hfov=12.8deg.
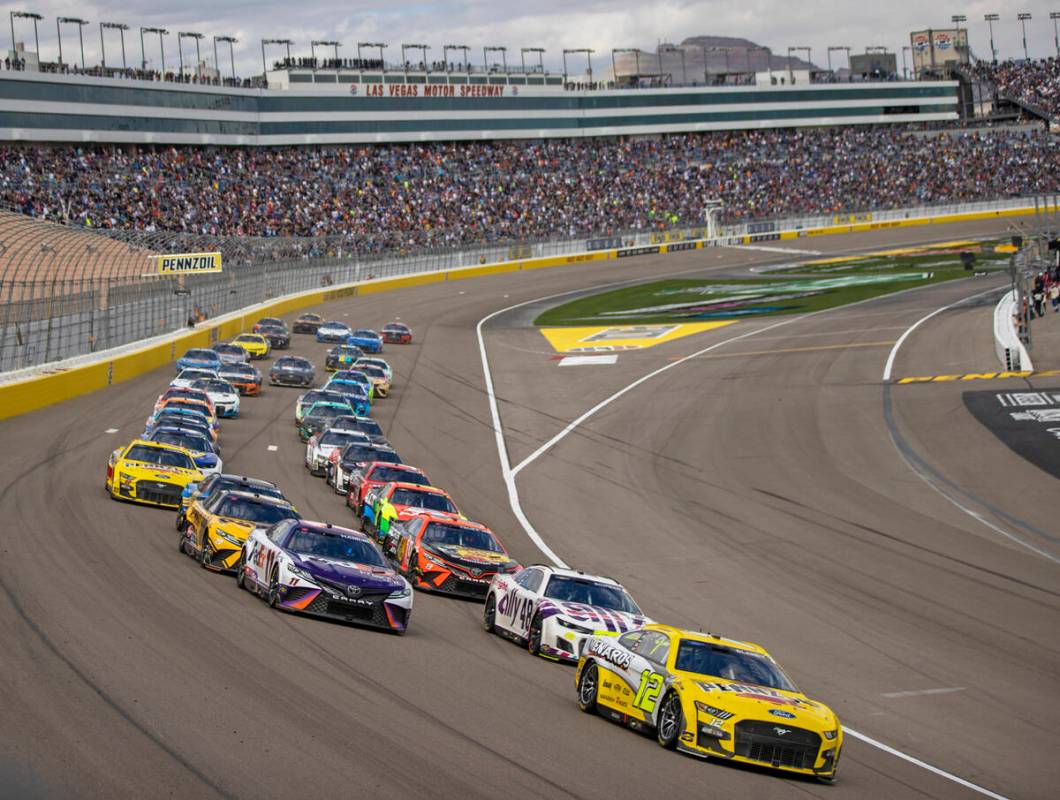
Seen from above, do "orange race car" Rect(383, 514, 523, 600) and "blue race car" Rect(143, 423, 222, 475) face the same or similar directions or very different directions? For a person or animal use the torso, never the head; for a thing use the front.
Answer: same or similar directions

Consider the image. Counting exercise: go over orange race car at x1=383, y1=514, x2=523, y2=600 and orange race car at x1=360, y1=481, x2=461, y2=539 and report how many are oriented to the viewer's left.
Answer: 0

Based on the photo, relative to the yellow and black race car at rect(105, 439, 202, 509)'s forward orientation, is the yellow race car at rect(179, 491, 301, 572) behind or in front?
in front

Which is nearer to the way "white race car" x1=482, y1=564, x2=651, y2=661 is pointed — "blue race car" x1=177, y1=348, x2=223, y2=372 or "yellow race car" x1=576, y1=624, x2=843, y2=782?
the yellow race car

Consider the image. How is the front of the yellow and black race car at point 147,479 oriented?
toward the camera

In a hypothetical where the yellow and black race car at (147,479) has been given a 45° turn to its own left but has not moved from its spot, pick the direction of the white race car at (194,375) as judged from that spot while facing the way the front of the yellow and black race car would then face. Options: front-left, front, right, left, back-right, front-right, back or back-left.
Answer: back-left

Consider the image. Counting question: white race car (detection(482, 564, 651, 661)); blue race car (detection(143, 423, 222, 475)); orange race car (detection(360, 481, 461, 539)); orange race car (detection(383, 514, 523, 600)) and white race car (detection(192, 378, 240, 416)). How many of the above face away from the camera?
0

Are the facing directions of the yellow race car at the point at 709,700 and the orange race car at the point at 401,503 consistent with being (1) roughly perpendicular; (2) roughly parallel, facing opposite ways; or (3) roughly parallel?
roughly parallel

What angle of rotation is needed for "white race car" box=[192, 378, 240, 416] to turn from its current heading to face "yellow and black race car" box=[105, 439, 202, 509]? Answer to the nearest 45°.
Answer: approximately 45° to its right

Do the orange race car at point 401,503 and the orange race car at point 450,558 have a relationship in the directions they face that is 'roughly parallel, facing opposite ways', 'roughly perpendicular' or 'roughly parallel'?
roughly parallel

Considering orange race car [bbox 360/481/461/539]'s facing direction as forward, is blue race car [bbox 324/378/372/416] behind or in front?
behind

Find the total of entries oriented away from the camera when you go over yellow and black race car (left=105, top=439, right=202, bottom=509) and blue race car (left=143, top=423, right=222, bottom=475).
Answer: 0

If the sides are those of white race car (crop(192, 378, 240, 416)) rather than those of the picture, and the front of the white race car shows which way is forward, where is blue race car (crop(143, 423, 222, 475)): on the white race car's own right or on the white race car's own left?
on the white race car's own right

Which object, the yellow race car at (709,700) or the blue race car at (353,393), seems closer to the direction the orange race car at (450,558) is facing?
the yellow race car

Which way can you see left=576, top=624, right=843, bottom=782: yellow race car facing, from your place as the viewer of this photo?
facing the viewer and to the right of the viewer

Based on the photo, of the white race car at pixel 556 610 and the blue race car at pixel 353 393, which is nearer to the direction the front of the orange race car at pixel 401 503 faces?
the white race car

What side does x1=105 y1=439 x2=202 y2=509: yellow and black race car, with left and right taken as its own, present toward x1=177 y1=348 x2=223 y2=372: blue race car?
back

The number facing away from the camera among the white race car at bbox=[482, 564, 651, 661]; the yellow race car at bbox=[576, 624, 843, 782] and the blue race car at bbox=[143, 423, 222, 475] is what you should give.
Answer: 0

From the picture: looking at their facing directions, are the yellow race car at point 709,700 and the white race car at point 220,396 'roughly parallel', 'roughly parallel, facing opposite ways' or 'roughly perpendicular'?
roughly parallel

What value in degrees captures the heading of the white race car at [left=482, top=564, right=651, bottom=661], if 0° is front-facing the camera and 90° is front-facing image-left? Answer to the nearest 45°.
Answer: approximately 315°
